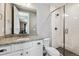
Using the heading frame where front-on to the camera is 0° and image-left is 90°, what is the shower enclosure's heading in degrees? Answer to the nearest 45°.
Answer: approximately 45°

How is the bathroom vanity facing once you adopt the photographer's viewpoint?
facing the viewer and to the right of the viewer

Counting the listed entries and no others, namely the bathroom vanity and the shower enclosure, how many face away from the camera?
0

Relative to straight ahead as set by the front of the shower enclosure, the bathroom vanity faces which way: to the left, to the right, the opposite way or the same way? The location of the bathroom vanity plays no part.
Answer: to the left

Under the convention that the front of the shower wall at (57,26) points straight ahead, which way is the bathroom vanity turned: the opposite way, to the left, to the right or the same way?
to the left

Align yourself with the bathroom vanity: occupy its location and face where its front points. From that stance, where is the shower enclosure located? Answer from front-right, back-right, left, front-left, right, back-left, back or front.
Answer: front-left

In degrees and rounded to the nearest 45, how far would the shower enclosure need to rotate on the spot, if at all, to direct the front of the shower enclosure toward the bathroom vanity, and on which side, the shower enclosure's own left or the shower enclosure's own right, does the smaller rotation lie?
approximately 45° to the shower enclosure's own right

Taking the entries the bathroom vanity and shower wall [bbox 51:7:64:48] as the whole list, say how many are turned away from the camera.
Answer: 0
